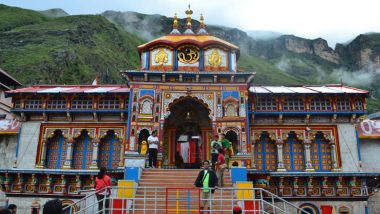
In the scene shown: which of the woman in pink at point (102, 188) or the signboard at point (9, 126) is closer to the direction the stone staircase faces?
the woman in pink

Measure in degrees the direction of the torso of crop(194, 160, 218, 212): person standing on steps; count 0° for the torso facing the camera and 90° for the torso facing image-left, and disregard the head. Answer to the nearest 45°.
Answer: approximately 0°

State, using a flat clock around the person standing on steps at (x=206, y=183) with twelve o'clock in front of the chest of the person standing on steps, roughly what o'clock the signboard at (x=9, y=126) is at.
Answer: The signboard is roughly at 4 o'clock from the person standing on steps.

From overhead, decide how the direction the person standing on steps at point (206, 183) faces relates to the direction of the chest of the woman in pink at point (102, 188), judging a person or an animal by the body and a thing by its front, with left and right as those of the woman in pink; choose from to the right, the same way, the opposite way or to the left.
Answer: the opposite way

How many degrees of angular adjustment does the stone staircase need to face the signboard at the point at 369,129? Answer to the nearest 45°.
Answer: approximately 135° to its left

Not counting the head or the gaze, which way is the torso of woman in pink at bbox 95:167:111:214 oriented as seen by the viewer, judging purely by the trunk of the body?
away from the camera

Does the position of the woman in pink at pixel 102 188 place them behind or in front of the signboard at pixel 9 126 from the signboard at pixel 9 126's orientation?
in front

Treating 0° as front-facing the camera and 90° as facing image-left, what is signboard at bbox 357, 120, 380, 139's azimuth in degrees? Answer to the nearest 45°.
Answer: approximately 0°

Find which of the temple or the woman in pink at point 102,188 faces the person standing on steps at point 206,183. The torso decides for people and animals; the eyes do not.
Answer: the temple

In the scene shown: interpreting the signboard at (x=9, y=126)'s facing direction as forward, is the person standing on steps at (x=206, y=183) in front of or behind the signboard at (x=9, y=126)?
in front
